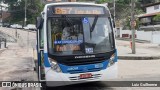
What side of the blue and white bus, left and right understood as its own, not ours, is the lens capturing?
front
